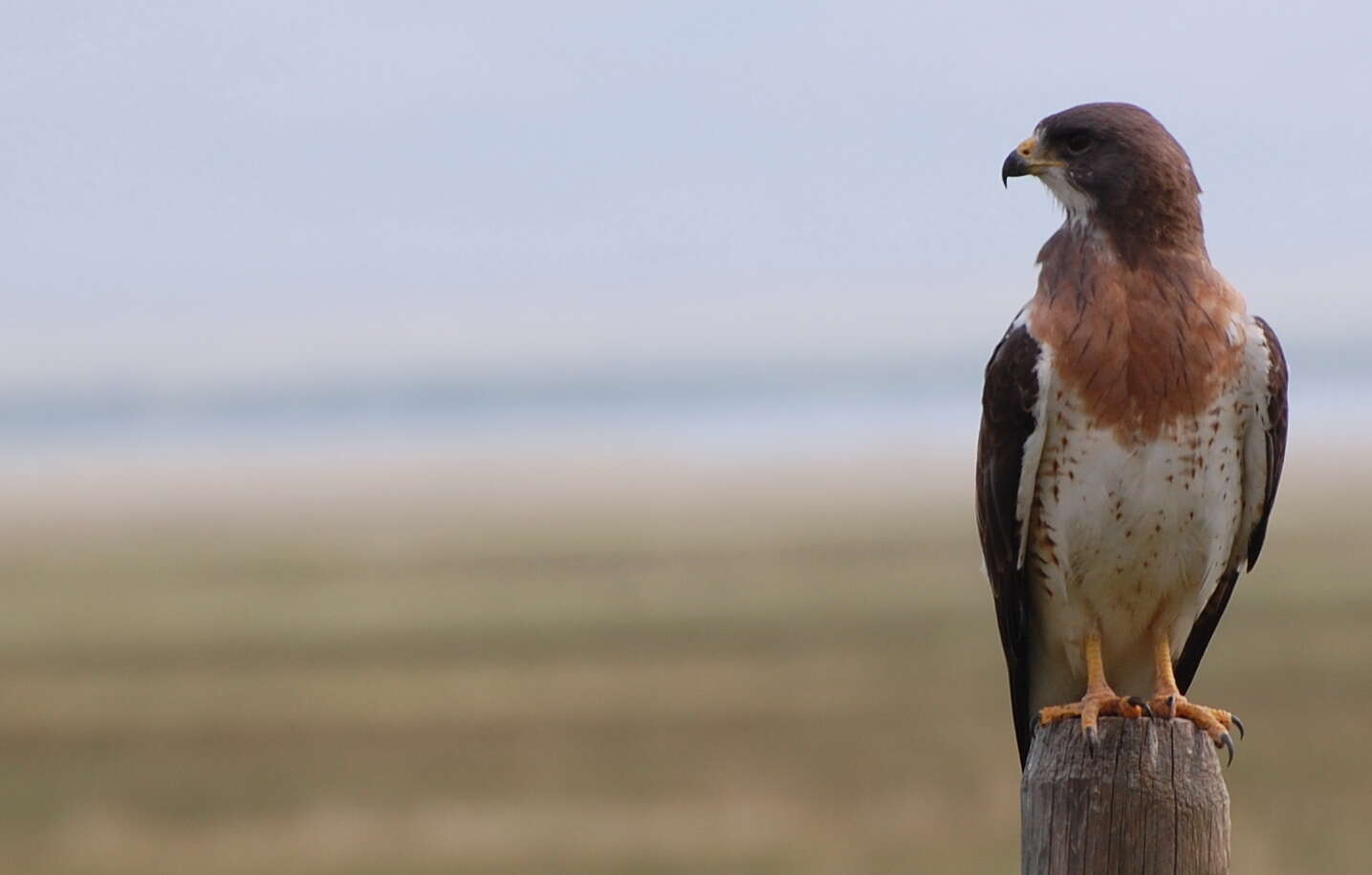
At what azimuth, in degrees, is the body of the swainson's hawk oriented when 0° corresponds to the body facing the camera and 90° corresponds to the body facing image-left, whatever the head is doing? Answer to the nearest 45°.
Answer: approximately 0°
